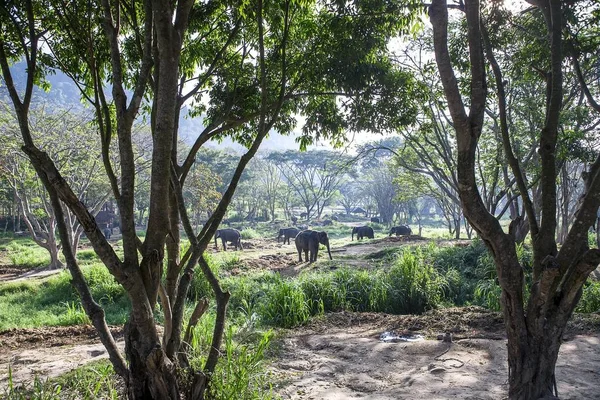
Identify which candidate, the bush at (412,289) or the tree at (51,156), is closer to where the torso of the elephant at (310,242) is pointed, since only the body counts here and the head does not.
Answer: the bush

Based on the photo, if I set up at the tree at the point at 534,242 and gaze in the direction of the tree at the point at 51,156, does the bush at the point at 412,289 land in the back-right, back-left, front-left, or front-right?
front-right

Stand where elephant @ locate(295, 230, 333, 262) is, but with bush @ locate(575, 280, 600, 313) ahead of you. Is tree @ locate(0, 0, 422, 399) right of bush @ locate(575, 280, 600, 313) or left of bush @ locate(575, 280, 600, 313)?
right

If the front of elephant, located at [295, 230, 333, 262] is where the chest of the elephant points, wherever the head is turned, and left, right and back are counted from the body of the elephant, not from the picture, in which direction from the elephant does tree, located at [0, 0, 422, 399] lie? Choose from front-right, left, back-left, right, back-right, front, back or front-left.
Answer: right

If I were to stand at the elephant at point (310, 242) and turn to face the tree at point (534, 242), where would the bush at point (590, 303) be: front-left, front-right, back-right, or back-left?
front-left

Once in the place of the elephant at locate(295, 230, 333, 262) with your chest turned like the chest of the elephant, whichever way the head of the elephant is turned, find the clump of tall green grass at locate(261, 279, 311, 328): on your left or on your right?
on your right

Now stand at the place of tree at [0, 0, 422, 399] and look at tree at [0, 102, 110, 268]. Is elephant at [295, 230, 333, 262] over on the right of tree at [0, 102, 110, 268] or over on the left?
right
